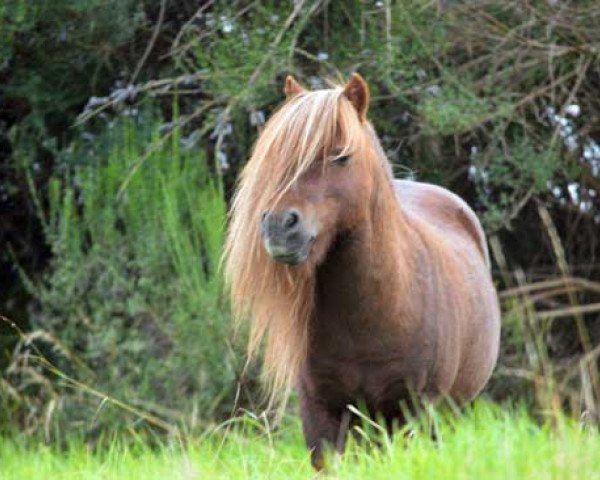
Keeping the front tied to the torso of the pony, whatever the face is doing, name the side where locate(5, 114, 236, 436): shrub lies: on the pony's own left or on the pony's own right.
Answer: on the pony's own right

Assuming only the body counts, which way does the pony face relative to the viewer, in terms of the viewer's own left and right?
facing the viewer and to the left of the viewer

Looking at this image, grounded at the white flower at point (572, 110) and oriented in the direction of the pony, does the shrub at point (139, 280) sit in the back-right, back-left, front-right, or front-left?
front-right

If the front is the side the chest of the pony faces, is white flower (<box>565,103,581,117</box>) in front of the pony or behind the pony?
behind

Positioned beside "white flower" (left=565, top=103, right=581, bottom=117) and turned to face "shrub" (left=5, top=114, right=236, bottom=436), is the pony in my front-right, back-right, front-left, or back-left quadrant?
front-left
